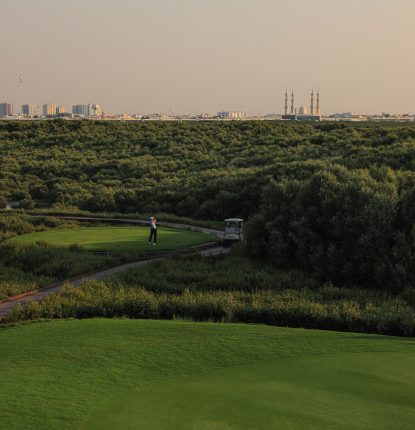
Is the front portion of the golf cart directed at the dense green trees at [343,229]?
no

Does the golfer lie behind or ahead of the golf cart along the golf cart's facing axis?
ahead
